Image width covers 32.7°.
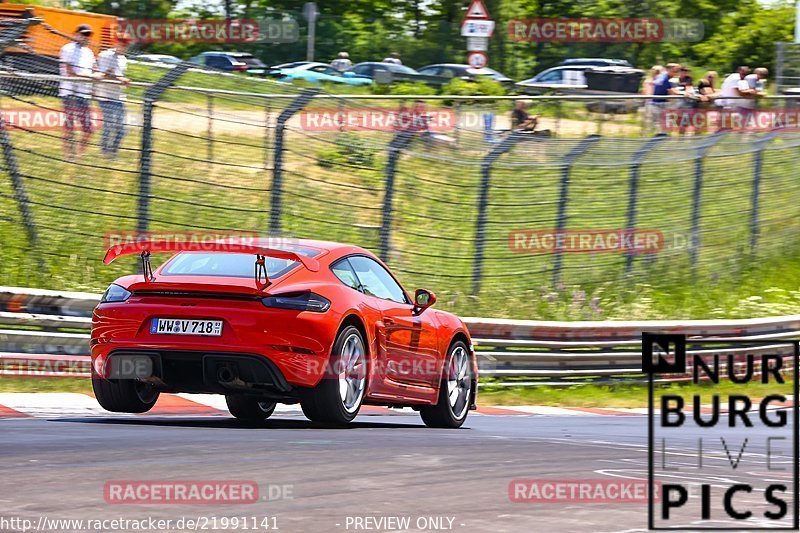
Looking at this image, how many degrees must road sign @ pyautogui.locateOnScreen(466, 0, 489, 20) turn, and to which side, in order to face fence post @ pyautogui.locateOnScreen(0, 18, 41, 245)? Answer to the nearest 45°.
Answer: approximately 45° to its right

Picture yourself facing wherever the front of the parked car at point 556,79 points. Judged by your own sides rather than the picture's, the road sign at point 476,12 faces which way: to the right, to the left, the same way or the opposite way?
to the left

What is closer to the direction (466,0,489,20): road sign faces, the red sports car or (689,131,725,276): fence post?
the red sports car

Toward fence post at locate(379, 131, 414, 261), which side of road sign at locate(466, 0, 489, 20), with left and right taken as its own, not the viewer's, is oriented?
front

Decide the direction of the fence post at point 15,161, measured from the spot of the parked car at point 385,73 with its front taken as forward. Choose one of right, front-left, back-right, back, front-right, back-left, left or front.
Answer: right

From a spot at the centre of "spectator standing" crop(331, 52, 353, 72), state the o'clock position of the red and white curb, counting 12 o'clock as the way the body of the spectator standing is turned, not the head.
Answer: The red and white curb is roughly at 12 o'clock from the spectator standing.

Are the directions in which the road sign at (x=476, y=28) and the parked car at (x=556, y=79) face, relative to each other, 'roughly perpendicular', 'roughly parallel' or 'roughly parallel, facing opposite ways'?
roughly perpendicular

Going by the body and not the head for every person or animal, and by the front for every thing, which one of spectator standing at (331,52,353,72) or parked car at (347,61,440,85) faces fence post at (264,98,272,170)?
the spectator standing

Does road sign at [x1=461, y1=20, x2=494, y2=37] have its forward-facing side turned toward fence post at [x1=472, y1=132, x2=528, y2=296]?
yes

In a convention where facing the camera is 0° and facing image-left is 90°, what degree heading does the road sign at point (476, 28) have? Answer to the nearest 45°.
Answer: approximately 0°

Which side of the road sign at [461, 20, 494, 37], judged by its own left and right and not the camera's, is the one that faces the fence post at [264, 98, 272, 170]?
front

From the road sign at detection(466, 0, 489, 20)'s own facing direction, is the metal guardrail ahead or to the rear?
ahead

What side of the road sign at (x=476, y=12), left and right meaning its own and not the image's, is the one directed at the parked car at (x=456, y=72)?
back
